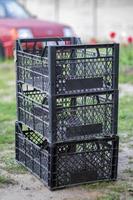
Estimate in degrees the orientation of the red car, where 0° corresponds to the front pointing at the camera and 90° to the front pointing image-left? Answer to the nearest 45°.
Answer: approximately 315°

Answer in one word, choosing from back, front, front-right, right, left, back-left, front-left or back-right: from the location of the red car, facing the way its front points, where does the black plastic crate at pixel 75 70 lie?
front-right

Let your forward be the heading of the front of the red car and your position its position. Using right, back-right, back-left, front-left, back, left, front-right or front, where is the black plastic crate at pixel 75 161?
front-right

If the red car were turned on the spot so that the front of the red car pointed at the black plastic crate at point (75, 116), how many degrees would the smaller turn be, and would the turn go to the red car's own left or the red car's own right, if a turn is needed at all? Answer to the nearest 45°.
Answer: approximately 45° to the red car's own right
